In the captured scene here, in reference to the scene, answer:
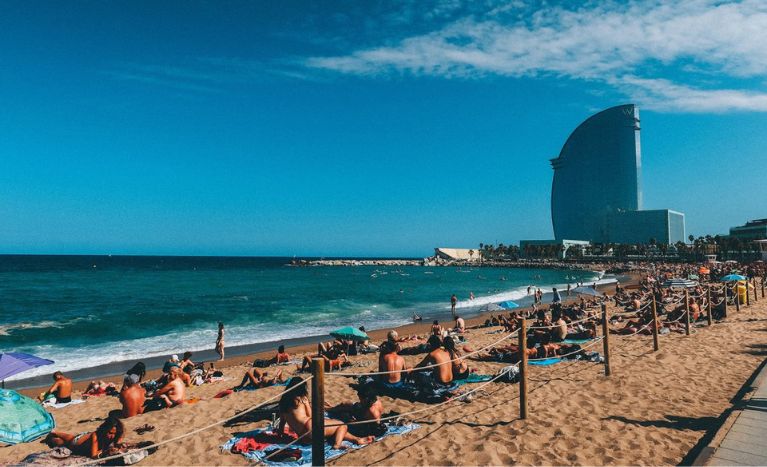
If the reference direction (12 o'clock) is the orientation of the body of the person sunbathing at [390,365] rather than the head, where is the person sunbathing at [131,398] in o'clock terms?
the person sunbathing at [131,398] is roughly at 9 o'clock from the person sunbathing at [390,365].

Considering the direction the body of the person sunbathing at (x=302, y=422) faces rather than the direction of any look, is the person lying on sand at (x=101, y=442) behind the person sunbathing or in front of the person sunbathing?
behind

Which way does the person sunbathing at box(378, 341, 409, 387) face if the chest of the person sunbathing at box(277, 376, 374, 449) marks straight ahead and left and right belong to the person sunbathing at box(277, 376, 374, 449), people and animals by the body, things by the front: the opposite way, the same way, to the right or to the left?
to the left

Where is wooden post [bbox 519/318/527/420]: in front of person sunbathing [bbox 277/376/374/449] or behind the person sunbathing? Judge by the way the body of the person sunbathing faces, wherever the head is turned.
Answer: in front

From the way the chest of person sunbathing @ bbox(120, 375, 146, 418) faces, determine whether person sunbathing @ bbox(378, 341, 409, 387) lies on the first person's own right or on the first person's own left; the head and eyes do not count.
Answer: on the first person's own right

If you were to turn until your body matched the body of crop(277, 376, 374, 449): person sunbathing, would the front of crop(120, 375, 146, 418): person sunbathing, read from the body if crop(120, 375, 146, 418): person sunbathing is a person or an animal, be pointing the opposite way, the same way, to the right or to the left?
to the left

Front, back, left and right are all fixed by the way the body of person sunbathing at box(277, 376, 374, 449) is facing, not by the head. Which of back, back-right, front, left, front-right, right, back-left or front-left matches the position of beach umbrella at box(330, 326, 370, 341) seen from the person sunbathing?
left

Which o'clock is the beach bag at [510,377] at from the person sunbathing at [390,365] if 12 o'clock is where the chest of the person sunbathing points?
The beach bag is roughly at 3 o'clock from the person sunbathing.

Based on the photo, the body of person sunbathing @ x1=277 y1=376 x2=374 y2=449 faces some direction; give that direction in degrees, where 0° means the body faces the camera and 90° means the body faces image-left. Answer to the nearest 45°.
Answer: approximately 270°

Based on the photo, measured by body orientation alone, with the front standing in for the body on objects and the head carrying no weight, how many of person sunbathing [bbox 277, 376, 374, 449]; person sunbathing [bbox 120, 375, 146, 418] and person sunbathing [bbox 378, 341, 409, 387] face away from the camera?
2

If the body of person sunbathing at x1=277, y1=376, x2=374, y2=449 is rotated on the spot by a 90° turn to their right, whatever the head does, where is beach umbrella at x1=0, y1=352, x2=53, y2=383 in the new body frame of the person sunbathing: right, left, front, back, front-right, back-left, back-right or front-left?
back-right

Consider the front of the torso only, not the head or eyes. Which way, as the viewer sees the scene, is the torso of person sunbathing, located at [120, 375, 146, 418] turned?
away from the camera

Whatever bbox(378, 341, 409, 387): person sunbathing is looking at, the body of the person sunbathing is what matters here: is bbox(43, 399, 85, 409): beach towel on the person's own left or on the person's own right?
on the person's own left

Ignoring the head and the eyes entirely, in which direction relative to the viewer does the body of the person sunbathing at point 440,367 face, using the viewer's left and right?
facing away from the viewer and to the left of the viewer

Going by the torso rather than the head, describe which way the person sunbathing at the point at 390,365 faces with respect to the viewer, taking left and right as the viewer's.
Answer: facing away from the viewer
